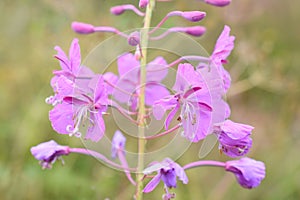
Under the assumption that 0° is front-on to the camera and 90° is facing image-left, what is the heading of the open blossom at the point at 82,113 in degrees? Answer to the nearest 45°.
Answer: approximately 45°

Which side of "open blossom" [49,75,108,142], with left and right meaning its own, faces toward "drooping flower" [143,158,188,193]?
left

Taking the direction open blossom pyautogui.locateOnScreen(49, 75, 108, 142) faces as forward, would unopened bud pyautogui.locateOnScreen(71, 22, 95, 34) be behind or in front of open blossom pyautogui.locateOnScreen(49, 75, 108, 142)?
behind

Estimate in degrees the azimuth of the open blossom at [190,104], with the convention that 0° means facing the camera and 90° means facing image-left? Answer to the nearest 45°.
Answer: approximately 315°
